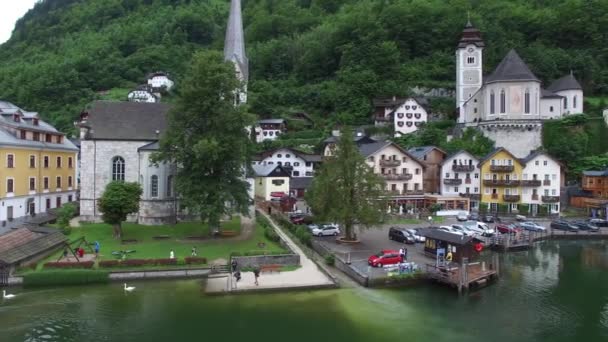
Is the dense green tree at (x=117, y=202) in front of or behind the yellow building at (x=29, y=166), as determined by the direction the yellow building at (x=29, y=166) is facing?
in front

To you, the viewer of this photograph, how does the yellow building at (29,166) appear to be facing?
facing the viewer and to the right of the viewer

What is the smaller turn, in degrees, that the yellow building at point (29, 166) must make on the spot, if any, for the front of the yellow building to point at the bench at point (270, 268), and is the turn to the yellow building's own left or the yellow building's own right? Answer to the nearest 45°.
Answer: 0° — it already faces it

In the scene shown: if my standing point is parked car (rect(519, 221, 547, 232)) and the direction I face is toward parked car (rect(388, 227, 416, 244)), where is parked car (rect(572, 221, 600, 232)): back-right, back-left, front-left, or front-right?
back-left

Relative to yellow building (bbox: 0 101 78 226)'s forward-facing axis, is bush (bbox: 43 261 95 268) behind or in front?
in front
